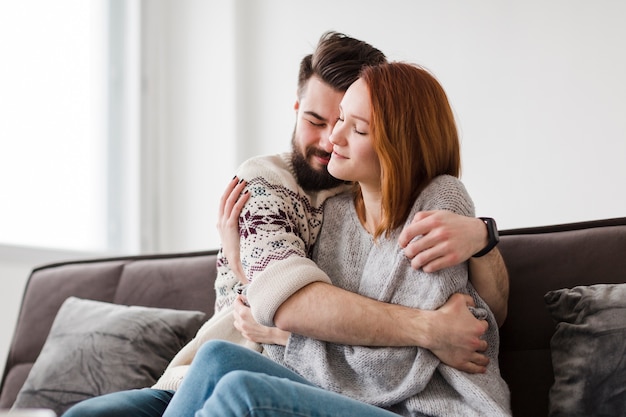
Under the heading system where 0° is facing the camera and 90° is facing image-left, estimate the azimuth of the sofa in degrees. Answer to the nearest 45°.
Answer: approximately 0°

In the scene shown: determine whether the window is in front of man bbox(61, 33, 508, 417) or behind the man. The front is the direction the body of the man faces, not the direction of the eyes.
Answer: behind

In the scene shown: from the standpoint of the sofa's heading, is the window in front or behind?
behind

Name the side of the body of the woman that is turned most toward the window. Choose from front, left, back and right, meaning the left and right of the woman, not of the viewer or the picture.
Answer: right

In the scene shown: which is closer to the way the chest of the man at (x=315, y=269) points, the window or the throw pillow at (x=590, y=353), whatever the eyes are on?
the throw pillow

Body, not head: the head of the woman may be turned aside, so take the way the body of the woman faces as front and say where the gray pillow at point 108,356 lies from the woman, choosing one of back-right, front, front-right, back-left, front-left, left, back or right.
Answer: right

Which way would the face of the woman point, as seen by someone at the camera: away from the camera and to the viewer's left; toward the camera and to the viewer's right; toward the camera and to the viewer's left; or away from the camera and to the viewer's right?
toward the camera and to the viewer's left
